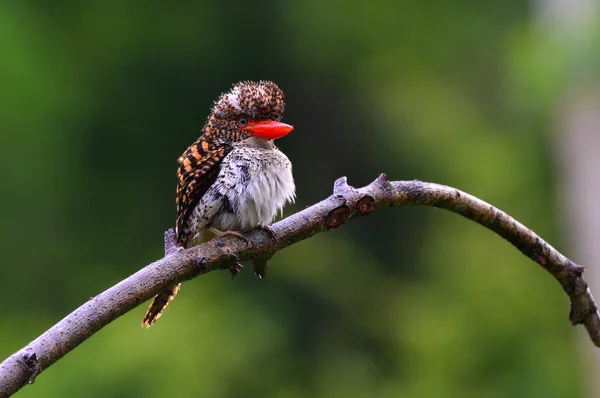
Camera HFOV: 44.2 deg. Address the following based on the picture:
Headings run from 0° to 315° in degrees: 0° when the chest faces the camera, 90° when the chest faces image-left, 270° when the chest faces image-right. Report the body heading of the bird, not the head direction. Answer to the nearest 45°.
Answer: approximately 315°
